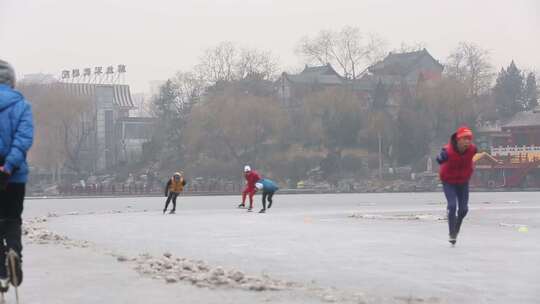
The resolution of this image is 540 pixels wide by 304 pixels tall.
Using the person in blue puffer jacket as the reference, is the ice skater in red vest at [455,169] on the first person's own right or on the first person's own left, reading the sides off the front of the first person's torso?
on the first person's own right

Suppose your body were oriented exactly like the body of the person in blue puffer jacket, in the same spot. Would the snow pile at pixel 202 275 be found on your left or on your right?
on your right

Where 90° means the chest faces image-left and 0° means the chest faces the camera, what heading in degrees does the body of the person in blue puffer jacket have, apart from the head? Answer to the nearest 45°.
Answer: approximately 180°
